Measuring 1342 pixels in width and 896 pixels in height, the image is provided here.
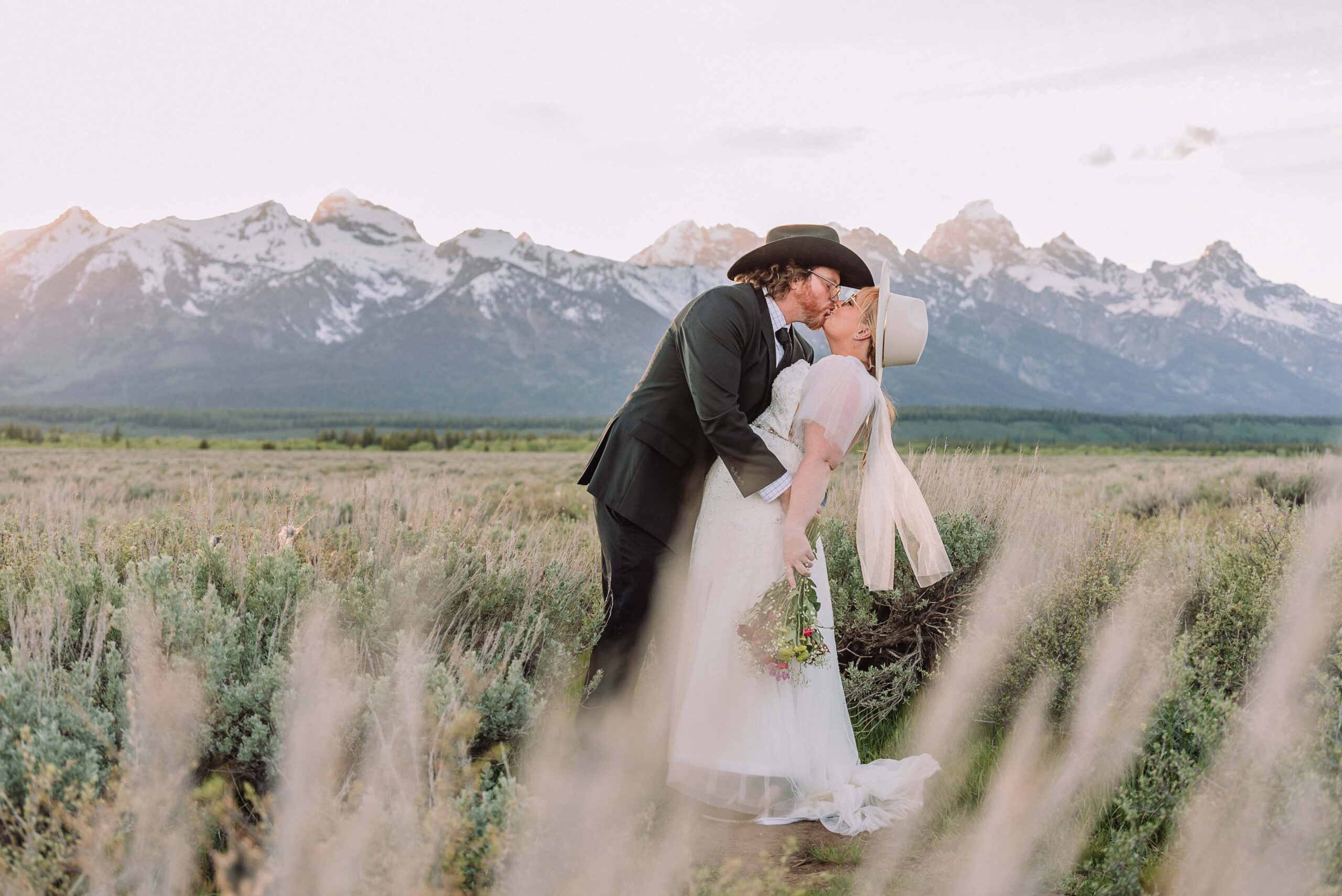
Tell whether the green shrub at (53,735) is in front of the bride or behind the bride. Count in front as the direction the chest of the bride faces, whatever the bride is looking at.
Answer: in front

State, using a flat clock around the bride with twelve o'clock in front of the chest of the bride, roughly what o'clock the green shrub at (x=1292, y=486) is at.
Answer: The green shrub is roughly at 4 o'clock from the bride.

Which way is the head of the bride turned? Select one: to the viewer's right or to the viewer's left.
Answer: to the viewer's left

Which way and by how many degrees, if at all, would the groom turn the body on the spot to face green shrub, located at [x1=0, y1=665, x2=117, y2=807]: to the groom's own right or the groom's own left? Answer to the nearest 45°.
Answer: approximately 135° to the groom's own right

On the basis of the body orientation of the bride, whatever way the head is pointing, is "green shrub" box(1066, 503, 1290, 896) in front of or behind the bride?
behind

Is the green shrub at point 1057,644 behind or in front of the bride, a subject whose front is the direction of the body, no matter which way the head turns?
behind

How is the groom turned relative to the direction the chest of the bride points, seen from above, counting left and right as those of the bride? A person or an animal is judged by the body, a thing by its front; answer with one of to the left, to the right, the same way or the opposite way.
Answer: the opposite way

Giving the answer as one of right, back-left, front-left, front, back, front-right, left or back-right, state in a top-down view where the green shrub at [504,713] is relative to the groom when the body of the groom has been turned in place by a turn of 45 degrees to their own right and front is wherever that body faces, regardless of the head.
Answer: right

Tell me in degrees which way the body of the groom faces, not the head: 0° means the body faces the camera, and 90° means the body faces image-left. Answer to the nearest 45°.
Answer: approximately 270°

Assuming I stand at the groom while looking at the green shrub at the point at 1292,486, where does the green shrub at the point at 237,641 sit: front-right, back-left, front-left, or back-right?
back-left

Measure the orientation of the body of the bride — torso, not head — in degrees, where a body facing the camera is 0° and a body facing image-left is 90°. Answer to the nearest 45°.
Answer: approximately 90°

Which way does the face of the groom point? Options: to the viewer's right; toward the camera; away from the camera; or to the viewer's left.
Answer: to the viewer's right
